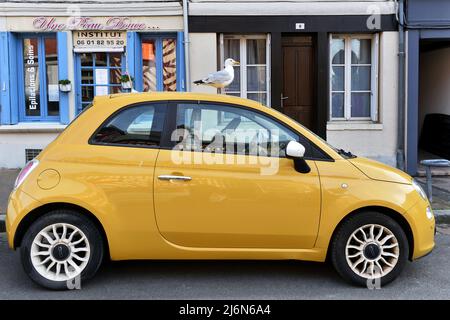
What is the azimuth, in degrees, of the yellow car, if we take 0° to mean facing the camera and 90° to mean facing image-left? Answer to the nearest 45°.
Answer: approximately 270°

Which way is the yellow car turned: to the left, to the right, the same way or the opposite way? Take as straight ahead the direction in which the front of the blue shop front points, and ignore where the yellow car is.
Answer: to the left

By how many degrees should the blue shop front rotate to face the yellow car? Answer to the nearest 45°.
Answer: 0° — it already faces it

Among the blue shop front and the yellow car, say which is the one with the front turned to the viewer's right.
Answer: the yellow car

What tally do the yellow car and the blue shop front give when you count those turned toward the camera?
1

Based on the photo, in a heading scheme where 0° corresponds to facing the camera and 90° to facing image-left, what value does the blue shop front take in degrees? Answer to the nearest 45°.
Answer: approximately 0°
